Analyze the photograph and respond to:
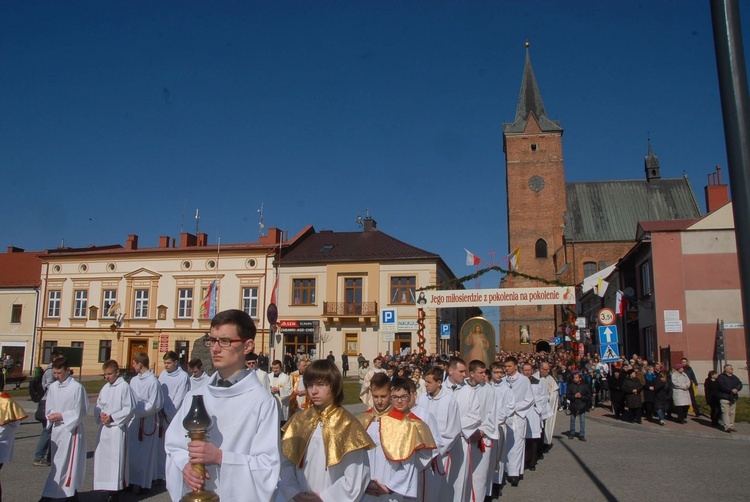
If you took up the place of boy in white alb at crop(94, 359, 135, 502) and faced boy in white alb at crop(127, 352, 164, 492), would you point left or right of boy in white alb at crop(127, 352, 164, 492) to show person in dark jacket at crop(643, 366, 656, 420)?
right

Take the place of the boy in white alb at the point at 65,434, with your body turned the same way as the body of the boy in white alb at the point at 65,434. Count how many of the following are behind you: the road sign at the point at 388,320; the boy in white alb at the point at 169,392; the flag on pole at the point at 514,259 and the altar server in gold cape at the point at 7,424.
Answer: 3

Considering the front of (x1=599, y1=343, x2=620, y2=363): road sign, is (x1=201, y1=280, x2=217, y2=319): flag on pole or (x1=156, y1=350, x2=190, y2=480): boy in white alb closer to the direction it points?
the boy in white alb

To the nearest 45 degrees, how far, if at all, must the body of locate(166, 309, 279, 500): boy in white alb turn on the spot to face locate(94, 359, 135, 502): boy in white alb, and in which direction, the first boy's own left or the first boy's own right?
approximately 135° to the first boy's own right

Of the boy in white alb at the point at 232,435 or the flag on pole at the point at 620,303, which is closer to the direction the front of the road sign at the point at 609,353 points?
the boy in white alb
